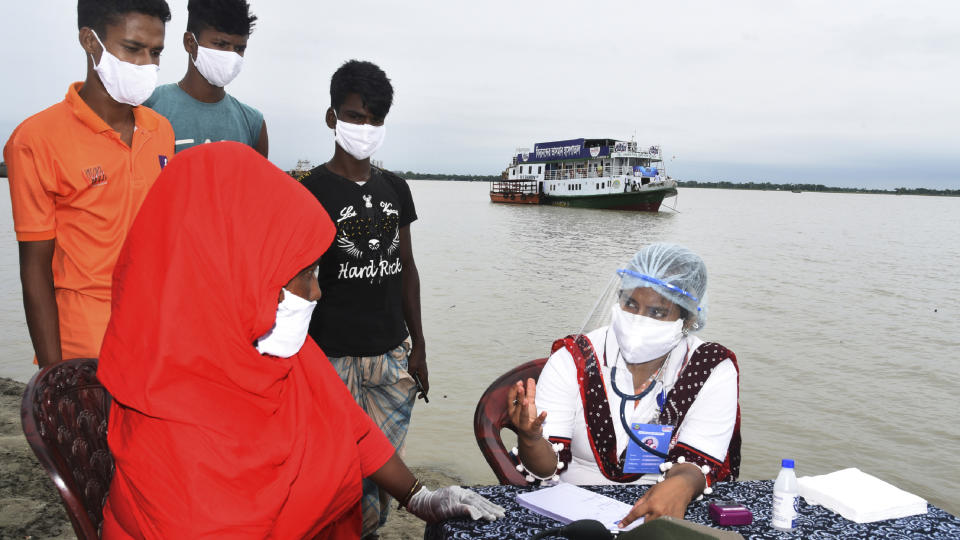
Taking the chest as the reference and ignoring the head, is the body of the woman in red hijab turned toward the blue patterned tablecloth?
yes

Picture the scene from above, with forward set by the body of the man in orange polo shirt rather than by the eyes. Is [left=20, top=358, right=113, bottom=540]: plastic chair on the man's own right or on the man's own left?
on the man's own right

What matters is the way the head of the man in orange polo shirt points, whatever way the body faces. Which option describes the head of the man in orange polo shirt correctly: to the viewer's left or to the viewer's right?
to the viewer's right

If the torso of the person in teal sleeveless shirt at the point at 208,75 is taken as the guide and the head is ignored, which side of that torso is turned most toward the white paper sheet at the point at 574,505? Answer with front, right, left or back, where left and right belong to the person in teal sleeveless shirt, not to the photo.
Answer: front

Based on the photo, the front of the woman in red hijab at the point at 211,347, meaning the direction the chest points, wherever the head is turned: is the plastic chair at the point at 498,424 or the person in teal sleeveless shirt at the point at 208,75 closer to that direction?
the plastic chair

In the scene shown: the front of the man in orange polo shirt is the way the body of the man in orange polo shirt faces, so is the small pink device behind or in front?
in front

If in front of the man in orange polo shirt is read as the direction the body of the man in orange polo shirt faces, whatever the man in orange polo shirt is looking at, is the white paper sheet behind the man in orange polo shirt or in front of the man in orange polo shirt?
in front

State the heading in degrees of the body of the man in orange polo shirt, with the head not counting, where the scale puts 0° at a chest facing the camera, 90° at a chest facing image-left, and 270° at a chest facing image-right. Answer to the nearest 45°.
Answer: approximately 315°

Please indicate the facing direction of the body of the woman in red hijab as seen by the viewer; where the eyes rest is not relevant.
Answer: to the viewer's right

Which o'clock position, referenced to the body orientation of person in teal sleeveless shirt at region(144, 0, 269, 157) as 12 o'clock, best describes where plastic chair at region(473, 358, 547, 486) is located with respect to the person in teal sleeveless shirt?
The plastic chair is roughly at 12 o'clock from the person in teal sleeveless shirt.

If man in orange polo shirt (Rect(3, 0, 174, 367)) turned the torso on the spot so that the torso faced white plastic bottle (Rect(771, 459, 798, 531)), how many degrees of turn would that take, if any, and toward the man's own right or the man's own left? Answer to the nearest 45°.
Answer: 0° — they already face it

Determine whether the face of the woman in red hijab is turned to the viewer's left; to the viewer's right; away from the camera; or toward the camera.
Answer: to the viewer's right

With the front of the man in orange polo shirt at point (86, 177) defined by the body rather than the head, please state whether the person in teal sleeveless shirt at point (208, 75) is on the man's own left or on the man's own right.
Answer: on the man's own left

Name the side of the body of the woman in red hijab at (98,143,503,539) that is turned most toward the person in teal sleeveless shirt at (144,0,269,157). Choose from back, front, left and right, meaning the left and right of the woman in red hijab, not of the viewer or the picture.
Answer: left

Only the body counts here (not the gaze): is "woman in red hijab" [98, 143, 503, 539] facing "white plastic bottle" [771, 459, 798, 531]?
yes

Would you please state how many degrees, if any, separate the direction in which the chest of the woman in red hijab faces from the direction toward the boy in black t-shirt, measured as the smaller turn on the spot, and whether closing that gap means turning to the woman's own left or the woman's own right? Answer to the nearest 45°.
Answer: approximately 90° to the woman's own left
